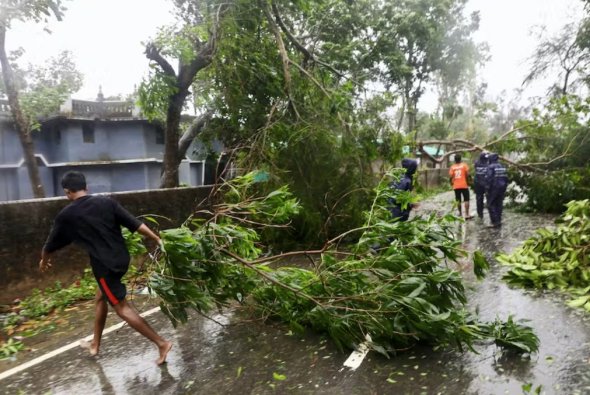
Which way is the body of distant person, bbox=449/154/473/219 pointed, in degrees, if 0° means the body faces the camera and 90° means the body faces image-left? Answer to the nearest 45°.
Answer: approximately 180°

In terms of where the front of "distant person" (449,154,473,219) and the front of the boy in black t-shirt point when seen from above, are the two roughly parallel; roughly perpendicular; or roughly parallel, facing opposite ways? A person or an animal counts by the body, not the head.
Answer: roughly perpendicular
